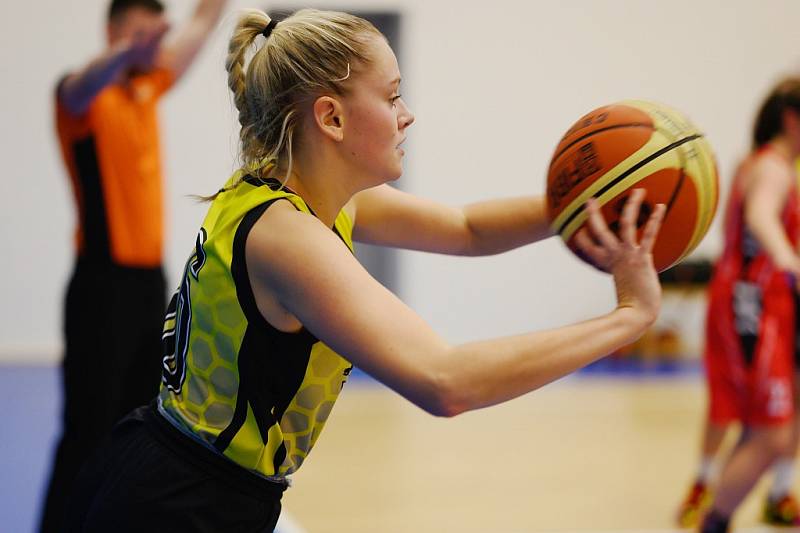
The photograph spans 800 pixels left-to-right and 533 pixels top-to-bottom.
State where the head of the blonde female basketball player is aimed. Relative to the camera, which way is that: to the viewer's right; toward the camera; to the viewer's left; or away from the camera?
to the viewer's right

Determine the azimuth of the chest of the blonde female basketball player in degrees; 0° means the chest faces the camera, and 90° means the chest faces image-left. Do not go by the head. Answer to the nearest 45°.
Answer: approximately 270°

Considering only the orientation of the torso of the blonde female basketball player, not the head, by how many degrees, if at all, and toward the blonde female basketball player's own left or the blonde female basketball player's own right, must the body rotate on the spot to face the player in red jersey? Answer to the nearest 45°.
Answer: approximately 45° to the blonde female basketball player's own left

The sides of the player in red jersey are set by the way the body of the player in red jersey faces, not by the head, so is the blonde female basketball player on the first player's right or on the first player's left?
on the first player's right
